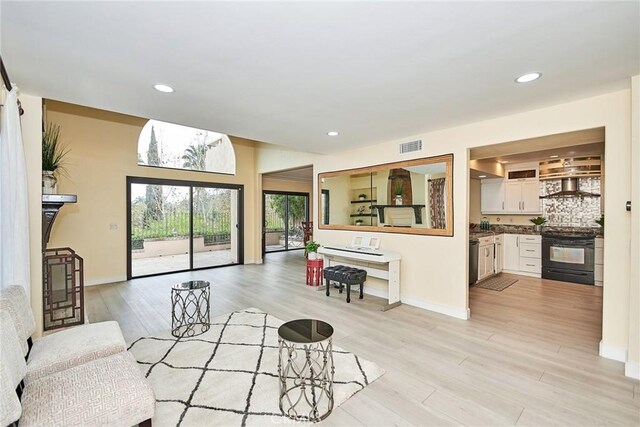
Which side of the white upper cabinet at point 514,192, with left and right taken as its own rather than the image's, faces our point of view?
front

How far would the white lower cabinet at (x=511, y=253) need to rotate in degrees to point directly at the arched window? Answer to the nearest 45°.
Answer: approximately 45° to its right

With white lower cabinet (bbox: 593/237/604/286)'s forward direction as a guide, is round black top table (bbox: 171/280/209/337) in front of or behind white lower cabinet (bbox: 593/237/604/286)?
in front

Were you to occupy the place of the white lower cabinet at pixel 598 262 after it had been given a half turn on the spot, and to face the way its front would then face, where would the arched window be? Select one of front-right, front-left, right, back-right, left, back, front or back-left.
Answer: back-left

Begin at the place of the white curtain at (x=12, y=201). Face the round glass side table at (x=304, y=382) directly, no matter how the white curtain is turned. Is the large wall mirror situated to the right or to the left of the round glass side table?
left

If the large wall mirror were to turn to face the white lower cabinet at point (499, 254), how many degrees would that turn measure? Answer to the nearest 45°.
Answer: approximately 180°

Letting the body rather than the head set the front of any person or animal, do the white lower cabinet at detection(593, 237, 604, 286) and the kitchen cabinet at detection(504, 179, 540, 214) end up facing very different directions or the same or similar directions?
same or similar directions

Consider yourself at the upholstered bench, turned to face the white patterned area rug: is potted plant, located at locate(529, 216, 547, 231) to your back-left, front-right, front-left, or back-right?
back-left

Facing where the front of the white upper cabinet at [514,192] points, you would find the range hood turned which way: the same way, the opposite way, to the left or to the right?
the same way

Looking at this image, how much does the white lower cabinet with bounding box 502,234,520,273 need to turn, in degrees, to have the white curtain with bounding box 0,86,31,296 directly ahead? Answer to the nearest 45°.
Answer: approximately 45° to its right

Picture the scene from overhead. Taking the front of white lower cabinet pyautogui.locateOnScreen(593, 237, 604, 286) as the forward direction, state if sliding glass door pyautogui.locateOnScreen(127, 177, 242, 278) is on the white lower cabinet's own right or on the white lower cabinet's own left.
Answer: on the white lower cabinet's own right

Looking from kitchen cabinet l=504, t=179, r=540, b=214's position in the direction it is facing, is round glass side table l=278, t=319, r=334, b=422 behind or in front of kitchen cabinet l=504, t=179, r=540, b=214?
in front

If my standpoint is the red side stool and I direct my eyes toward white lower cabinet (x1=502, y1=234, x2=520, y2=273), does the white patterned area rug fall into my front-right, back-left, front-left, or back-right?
back-right

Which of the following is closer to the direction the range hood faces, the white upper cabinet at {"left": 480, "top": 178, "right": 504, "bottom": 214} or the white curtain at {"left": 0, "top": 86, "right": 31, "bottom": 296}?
the white curtain

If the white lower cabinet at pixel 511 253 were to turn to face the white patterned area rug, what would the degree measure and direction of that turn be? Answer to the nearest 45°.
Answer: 0° — it already faces it

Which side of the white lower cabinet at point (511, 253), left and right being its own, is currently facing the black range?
left

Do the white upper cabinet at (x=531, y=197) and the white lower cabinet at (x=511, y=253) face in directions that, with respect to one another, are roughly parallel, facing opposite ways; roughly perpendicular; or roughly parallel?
roughly parallel
